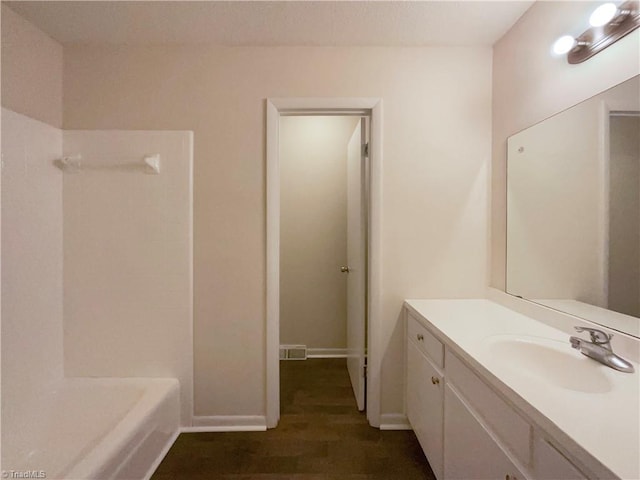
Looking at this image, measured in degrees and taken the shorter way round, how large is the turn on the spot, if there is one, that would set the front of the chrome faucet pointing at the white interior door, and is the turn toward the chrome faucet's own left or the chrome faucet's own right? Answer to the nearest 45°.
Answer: approximately 45° to the chrome faucet's own right

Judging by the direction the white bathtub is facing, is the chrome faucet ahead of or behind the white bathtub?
ahead

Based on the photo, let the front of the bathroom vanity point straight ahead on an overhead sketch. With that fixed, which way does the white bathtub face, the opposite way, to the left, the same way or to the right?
the opposite way

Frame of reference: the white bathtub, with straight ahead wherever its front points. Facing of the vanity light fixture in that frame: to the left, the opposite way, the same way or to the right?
the opposite way

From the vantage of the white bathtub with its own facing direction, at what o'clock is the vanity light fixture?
The vanity light fixture is roughly at 12 o'clock from the white bathtub.

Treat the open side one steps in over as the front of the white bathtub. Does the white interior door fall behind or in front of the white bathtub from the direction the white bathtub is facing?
in front

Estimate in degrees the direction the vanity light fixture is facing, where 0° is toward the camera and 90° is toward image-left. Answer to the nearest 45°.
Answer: approximately 45°

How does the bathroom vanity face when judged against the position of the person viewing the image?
facing the viewer and to the left of the viewer

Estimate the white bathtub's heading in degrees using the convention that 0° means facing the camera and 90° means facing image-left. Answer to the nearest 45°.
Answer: approximately 315°

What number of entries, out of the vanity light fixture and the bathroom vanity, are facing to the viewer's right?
0

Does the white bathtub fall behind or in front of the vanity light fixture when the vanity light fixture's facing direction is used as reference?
in front

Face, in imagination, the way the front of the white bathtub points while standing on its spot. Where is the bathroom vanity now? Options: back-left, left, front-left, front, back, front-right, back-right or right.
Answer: front
